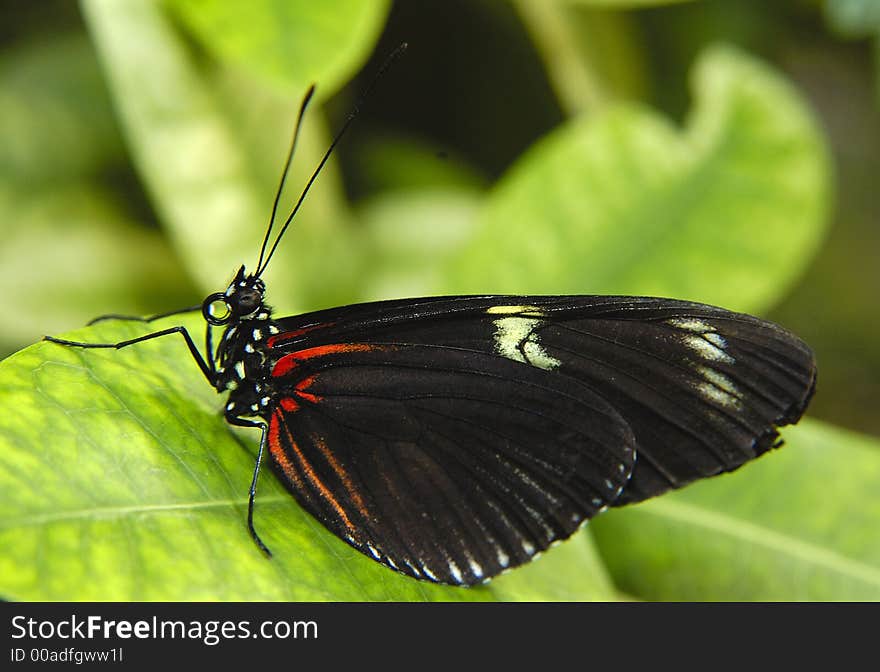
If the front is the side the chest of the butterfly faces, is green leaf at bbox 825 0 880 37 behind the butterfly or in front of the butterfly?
behind

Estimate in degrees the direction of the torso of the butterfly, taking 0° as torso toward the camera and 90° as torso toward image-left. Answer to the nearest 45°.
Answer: approximately 90°
